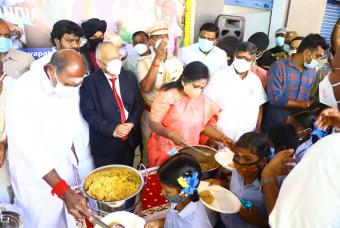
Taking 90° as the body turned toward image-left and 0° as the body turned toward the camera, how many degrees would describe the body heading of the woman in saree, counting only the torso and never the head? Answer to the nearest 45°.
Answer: approximately 315°

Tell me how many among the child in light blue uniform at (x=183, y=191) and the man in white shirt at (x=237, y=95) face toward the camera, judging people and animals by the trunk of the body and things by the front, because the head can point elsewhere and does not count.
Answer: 1

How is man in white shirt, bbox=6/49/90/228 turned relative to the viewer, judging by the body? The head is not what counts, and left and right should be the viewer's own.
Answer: facing the viewer and to the right of the viewer

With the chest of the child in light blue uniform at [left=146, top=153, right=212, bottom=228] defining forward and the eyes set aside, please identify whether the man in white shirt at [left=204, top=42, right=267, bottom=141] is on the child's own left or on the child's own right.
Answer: on the child's own right

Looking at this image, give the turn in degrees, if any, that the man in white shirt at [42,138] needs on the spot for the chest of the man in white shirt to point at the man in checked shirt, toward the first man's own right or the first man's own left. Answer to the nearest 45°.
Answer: approximately 45° to the first man's own left

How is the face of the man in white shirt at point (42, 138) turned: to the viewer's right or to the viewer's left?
to the viewer's right

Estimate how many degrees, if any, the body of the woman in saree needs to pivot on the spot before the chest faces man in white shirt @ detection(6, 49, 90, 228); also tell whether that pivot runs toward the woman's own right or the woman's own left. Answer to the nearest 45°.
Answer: approximately 90° to the woman's own right

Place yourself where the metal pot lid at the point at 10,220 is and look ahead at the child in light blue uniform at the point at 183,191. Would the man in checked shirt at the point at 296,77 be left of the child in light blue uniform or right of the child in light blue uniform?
left

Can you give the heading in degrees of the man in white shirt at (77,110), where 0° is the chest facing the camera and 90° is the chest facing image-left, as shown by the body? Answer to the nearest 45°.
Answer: approximately 315°

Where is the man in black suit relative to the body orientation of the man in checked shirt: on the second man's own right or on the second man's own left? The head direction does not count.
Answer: on the second man's own right

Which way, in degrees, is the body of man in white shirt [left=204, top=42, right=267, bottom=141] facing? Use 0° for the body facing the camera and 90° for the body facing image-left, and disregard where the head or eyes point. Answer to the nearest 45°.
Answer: approximately 0°
